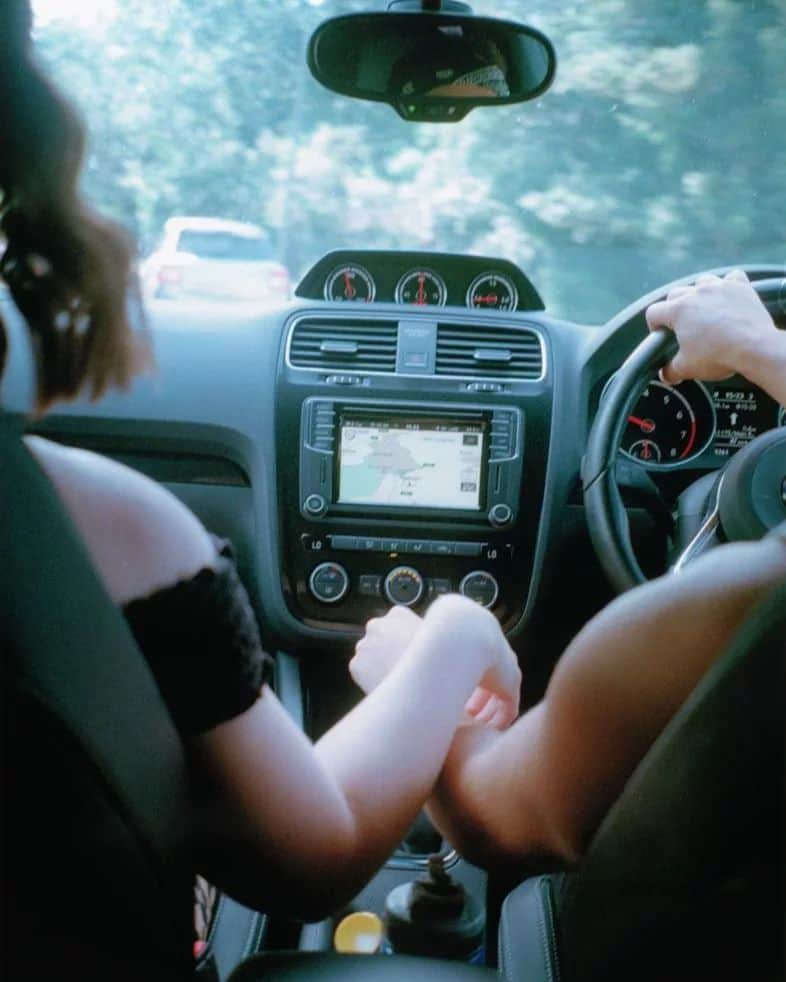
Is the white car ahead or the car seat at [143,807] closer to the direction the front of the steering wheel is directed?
the car seat

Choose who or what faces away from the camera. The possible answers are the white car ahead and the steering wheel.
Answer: the white car ahead

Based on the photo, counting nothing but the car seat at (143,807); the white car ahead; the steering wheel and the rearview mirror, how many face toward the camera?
2

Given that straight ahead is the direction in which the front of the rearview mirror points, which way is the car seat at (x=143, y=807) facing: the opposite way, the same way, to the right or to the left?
the opposite way

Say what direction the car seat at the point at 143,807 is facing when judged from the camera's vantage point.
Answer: facing away from the viewer

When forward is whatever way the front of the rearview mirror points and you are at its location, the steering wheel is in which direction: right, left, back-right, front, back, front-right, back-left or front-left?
front-left

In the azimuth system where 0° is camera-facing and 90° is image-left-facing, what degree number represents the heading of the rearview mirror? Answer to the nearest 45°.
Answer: approximately 0°

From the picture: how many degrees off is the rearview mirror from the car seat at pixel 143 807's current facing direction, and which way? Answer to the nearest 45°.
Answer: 0° — it already faces it

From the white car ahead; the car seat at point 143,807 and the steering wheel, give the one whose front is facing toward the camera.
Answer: the steering wheel

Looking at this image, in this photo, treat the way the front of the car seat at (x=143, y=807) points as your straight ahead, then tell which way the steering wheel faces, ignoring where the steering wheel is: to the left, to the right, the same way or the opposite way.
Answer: the opposite way

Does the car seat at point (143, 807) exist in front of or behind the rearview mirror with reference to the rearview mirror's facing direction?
in front

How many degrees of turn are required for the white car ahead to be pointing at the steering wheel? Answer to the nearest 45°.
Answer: approximately 135° to its right
